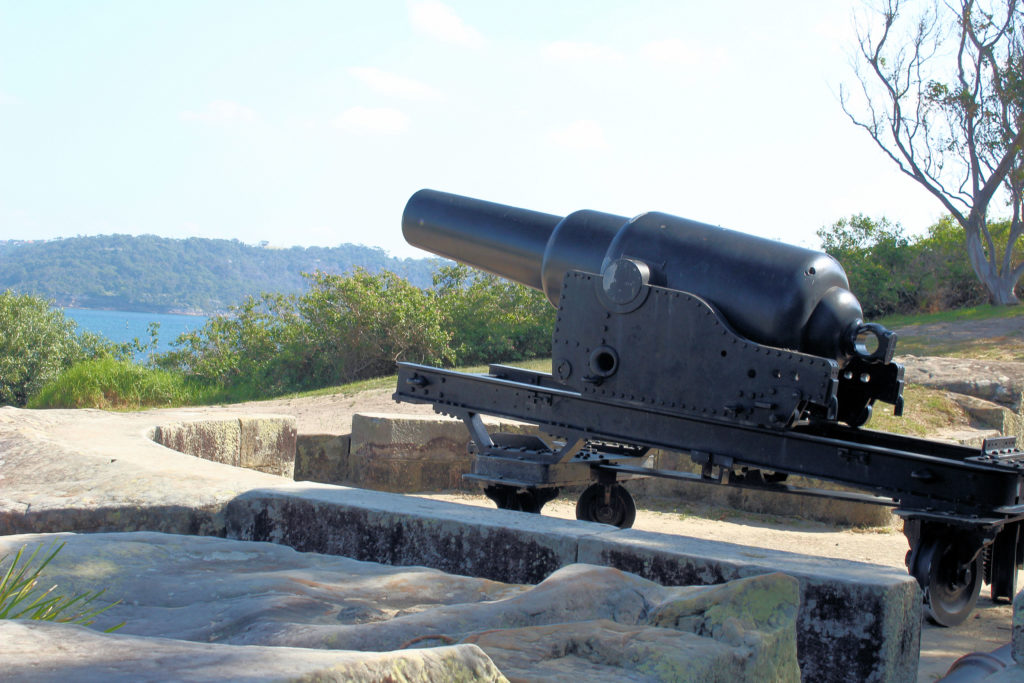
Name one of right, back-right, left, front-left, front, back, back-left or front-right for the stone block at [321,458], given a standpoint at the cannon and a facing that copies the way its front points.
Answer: front

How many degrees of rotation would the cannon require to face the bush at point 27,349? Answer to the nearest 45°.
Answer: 0° — it already faces it

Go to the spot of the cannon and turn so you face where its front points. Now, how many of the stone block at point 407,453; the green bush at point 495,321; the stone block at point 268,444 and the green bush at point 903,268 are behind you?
0

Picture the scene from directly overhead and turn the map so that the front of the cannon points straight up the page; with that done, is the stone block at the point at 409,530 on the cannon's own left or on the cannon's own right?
on the cannon's own left

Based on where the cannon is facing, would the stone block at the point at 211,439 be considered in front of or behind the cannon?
in front

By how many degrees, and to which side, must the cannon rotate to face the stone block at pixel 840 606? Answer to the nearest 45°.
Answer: approximately 135° to its left

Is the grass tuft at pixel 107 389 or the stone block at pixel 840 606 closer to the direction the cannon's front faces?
the grass tuft

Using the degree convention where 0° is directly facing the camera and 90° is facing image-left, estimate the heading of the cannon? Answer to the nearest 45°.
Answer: approximately 135°

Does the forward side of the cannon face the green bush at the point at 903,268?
no

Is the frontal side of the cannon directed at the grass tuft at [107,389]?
yes

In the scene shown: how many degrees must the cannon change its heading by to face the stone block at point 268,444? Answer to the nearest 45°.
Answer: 0° — it already faces it

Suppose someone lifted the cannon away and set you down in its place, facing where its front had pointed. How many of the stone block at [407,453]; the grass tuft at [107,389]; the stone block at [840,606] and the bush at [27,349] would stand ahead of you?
3
